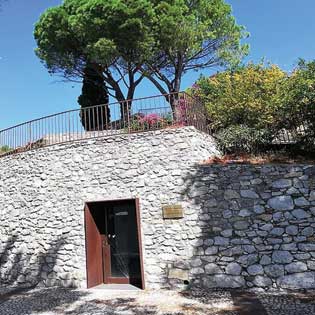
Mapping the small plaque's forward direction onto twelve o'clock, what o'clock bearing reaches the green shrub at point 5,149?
The green shrub is roughly at 4 o'clock from the small plaque.

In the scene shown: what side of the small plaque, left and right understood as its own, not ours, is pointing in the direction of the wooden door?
right

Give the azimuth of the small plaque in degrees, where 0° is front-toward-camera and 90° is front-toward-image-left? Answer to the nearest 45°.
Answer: approximately 0°

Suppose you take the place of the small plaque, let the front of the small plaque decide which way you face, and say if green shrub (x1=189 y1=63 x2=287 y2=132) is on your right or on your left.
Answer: on your left
